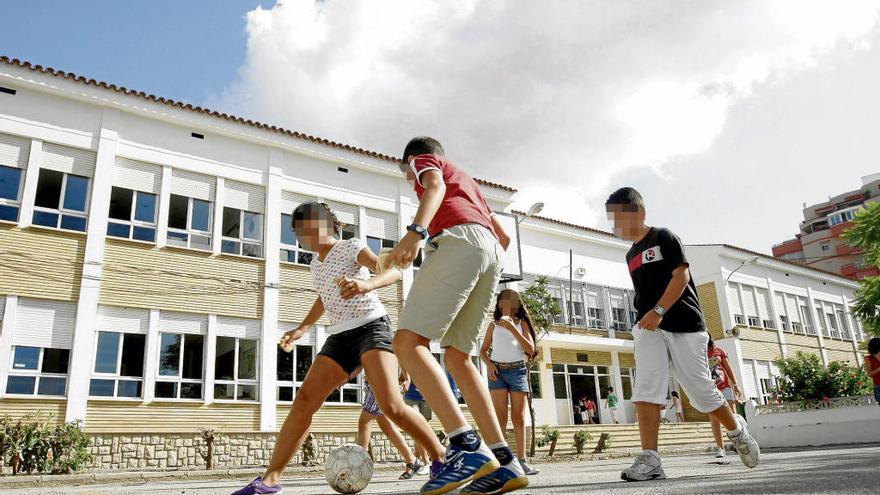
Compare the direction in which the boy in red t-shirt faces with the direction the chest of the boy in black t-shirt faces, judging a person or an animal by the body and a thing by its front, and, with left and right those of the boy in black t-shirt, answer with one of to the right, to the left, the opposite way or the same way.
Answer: to the right

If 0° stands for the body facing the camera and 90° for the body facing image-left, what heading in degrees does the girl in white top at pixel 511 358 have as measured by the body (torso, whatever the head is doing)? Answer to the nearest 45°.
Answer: approximately 0°

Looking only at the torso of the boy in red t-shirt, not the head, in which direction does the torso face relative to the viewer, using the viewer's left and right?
facing away from the viewer and to the left of the viewer

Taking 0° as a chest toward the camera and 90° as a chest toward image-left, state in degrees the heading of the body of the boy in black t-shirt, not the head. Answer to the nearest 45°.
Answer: approximately 45°

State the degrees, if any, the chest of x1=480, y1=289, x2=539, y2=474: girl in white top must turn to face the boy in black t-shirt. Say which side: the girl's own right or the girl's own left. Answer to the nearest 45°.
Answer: approximately 45° to the girl's own left

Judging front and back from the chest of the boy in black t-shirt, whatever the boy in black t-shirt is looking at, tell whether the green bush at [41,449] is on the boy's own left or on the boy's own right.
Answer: on the boy's own right

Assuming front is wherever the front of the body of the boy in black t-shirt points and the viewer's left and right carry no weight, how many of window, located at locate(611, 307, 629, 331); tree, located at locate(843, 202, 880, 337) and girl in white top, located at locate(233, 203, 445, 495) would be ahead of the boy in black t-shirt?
1

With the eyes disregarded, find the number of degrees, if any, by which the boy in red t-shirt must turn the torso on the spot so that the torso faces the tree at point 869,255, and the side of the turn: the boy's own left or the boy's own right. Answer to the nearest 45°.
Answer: approximately 90° to the boy's own right

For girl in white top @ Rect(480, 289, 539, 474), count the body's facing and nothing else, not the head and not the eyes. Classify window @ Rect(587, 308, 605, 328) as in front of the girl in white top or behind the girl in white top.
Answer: behind

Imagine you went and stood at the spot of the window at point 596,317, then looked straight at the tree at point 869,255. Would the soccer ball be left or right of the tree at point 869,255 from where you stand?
right

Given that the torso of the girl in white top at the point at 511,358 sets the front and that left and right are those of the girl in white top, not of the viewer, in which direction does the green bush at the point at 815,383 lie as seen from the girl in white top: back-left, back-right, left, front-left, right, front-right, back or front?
back-left

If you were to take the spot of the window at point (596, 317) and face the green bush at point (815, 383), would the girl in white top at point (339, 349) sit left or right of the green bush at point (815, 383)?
right

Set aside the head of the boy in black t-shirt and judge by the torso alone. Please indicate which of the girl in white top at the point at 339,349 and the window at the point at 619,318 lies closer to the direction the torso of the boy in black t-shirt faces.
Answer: the girl in white top
